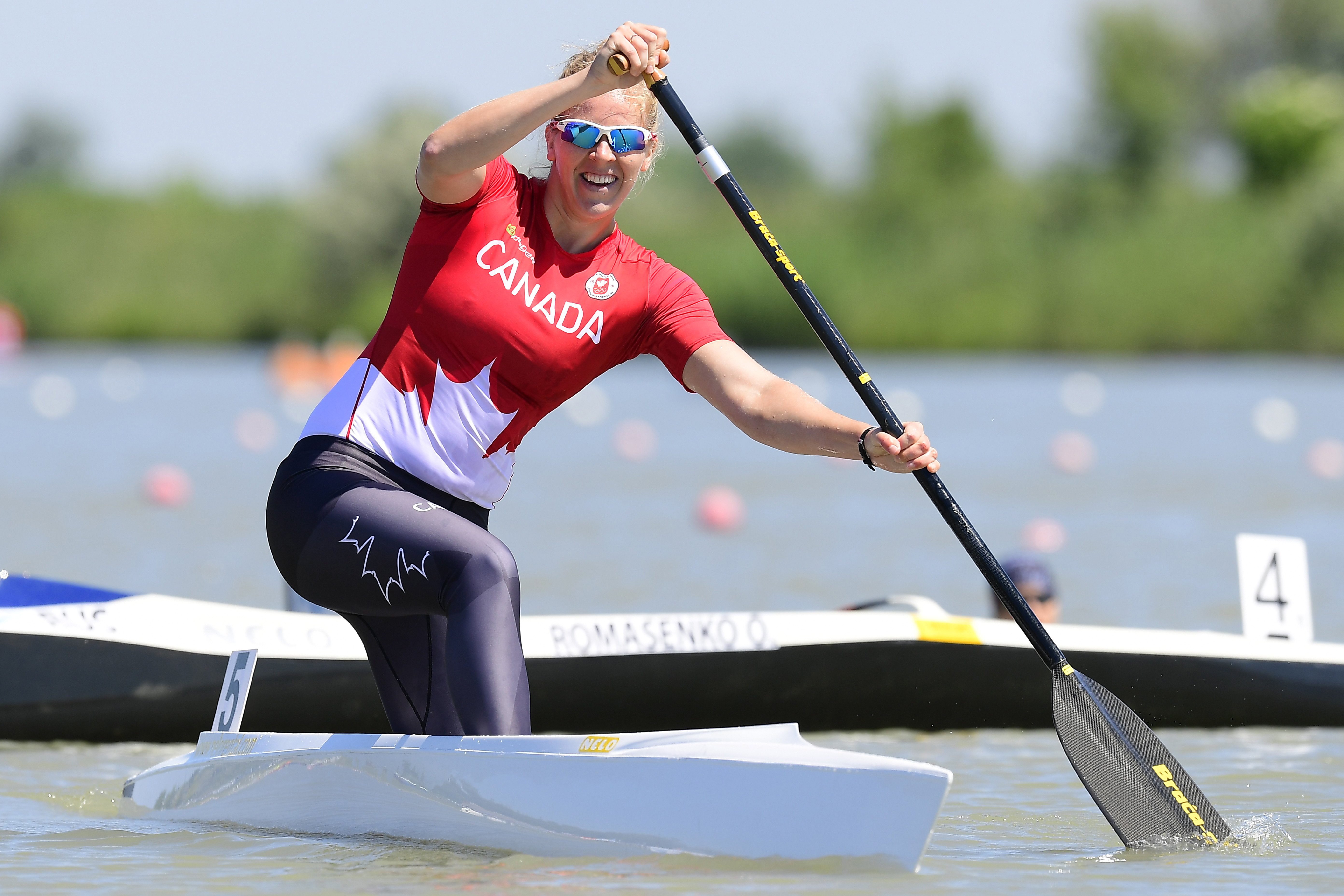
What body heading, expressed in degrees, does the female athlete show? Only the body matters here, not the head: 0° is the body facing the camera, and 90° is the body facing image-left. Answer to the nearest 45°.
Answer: approximately 315°

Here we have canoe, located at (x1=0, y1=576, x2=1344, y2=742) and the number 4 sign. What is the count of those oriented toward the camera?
1

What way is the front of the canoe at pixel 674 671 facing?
to the viewer's left

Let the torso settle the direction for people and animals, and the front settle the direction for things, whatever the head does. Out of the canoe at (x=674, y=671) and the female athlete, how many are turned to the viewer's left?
1

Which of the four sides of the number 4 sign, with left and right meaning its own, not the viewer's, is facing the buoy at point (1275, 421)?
back

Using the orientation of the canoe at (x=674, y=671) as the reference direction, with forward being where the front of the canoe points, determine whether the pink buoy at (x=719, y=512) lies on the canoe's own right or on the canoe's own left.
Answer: on the canoe's own right

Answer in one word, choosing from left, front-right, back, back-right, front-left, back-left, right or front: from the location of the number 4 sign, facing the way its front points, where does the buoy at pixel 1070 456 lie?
back

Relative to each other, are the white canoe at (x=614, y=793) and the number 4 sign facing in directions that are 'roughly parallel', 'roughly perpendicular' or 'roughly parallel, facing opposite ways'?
roughly perpendicular

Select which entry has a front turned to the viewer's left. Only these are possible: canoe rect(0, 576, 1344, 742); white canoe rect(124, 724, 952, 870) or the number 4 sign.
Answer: the canoe

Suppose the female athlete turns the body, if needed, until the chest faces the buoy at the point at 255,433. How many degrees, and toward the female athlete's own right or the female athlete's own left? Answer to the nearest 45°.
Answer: approximately 135° to the female athlete's own left
